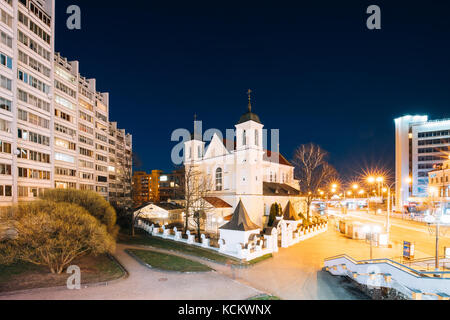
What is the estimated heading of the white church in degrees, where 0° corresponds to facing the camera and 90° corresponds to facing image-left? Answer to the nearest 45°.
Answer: approximately 45°

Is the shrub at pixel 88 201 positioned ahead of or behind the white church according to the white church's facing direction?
ahead

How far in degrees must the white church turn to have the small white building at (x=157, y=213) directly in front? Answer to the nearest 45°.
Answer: approximately 45° to its right
